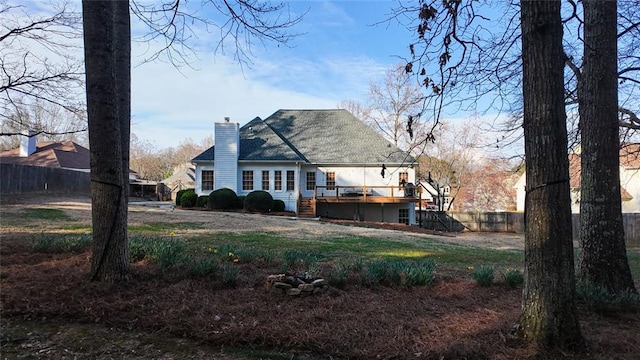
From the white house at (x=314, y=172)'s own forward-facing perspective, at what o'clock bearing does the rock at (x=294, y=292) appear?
The rock is roughly at 6 o'clock from the white house.

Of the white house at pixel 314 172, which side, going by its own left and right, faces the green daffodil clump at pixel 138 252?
back

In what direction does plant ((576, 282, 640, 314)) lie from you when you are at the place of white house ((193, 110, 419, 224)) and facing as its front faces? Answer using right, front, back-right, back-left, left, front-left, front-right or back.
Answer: back

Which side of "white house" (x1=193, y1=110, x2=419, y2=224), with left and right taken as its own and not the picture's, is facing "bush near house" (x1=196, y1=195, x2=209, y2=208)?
left

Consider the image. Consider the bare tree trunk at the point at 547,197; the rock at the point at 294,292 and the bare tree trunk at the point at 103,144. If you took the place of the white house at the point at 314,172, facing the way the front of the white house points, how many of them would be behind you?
3

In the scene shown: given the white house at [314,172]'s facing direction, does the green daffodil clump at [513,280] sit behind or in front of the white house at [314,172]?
behind

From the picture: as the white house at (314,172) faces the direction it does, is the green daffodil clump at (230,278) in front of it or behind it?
behind

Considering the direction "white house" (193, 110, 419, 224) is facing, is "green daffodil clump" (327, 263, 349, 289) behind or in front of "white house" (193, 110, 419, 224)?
behind

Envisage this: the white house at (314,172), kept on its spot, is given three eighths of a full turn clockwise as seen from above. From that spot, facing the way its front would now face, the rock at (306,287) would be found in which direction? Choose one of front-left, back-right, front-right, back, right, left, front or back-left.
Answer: front-right

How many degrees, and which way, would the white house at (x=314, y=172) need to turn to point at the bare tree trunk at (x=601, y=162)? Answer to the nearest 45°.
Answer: approximately 180°

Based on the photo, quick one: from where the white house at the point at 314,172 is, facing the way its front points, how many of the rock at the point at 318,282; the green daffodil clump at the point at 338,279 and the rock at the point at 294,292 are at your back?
3

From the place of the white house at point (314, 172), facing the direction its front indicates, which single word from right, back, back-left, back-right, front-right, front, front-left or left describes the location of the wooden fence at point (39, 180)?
left

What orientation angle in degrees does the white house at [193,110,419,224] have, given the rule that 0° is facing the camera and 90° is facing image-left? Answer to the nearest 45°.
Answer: approximately 180°

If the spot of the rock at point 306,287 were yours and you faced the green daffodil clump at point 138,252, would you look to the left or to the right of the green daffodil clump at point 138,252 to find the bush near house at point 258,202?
right
